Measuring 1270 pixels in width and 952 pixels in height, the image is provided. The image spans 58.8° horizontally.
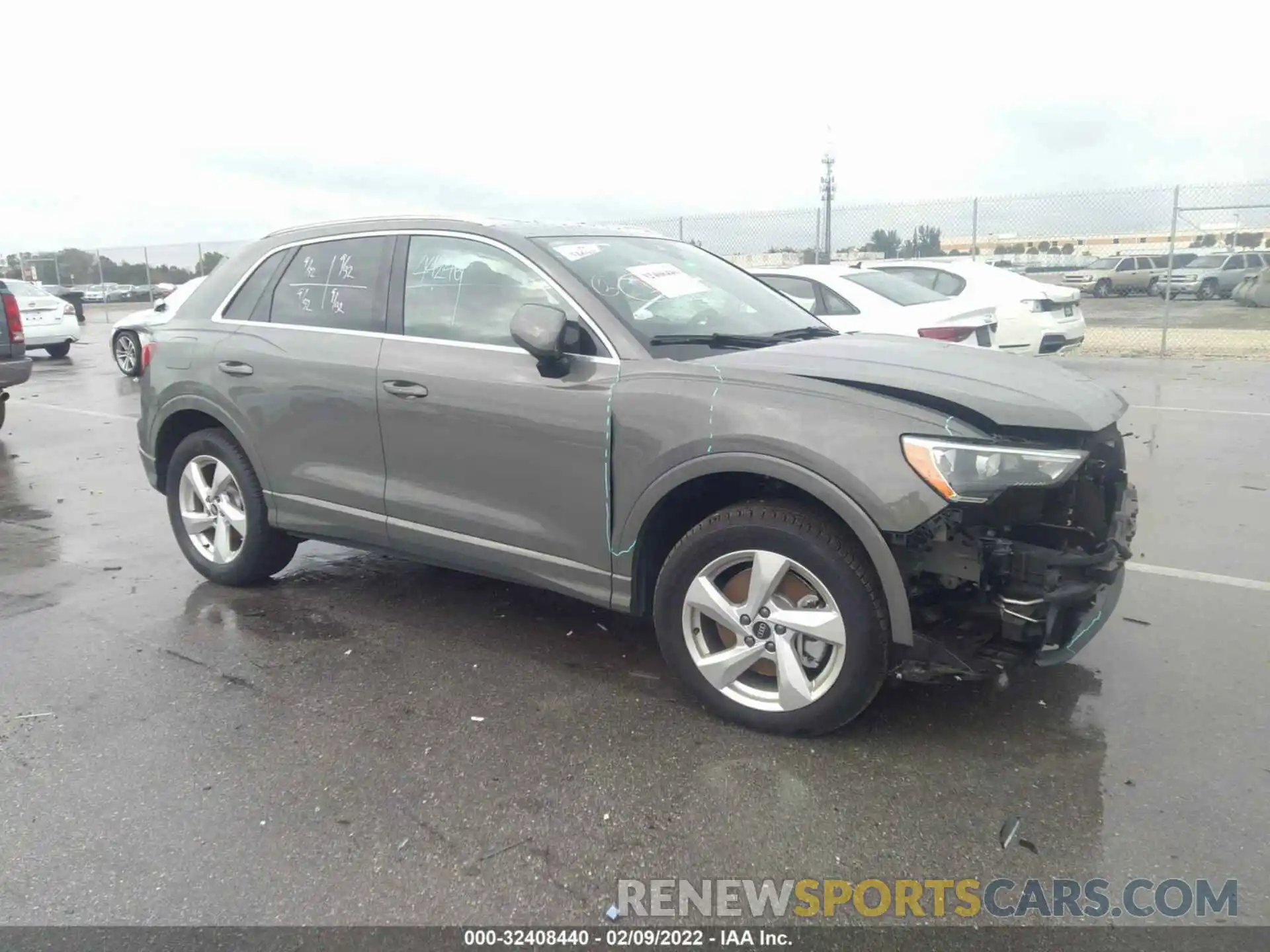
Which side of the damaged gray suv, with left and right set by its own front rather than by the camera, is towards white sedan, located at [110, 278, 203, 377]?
back

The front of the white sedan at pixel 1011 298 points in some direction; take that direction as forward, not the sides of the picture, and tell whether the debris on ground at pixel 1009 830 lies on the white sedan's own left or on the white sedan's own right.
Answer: on the white sedan's own left

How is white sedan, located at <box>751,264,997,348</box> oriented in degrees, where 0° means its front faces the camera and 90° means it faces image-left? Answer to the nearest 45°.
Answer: approximately 135°

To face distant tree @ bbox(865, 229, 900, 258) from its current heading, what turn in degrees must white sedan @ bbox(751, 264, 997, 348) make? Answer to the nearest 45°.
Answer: approximately 45° to its right

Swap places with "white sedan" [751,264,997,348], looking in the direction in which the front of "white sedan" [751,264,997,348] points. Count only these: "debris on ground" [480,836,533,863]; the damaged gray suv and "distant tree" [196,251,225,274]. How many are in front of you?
1

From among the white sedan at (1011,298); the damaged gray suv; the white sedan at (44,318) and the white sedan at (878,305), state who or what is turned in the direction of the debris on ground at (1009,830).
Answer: the damaged gray suv

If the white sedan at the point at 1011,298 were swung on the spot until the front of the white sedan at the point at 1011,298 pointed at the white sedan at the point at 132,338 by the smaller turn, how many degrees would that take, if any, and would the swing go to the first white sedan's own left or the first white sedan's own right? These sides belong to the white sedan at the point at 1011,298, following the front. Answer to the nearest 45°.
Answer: approximately 45° to the first white sedan's own left

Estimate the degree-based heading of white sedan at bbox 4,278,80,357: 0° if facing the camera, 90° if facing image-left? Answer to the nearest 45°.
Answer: approximately 135°

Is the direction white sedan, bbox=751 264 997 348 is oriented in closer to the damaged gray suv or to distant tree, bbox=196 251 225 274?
the distant tree

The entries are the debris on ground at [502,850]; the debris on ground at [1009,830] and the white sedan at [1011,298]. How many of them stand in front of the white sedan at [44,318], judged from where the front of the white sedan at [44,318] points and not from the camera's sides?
0

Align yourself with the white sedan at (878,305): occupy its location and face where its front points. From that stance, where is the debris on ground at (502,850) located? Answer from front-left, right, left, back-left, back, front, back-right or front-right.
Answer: back-left

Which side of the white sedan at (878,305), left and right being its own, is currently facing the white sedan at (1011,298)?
right

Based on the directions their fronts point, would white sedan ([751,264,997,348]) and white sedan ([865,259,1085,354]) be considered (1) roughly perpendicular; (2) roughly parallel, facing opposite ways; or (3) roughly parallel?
roughly parallel

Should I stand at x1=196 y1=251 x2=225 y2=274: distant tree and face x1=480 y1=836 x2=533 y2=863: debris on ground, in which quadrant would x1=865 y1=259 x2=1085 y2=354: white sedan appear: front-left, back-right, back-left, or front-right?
front-left

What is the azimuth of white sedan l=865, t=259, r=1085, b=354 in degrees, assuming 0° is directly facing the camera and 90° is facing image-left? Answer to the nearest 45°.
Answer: approximately 135°

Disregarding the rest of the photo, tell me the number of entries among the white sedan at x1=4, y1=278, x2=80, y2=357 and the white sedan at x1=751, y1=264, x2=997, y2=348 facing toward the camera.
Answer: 0

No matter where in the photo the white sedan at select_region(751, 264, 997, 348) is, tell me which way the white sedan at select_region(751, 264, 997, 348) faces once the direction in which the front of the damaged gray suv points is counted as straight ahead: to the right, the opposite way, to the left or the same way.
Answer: the opposite way

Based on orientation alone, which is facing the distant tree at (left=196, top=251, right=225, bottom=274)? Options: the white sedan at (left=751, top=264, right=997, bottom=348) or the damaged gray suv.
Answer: the white sedan

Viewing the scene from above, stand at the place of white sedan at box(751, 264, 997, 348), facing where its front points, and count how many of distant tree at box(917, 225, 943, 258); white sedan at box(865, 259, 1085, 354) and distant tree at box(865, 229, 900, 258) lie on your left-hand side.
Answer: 0
